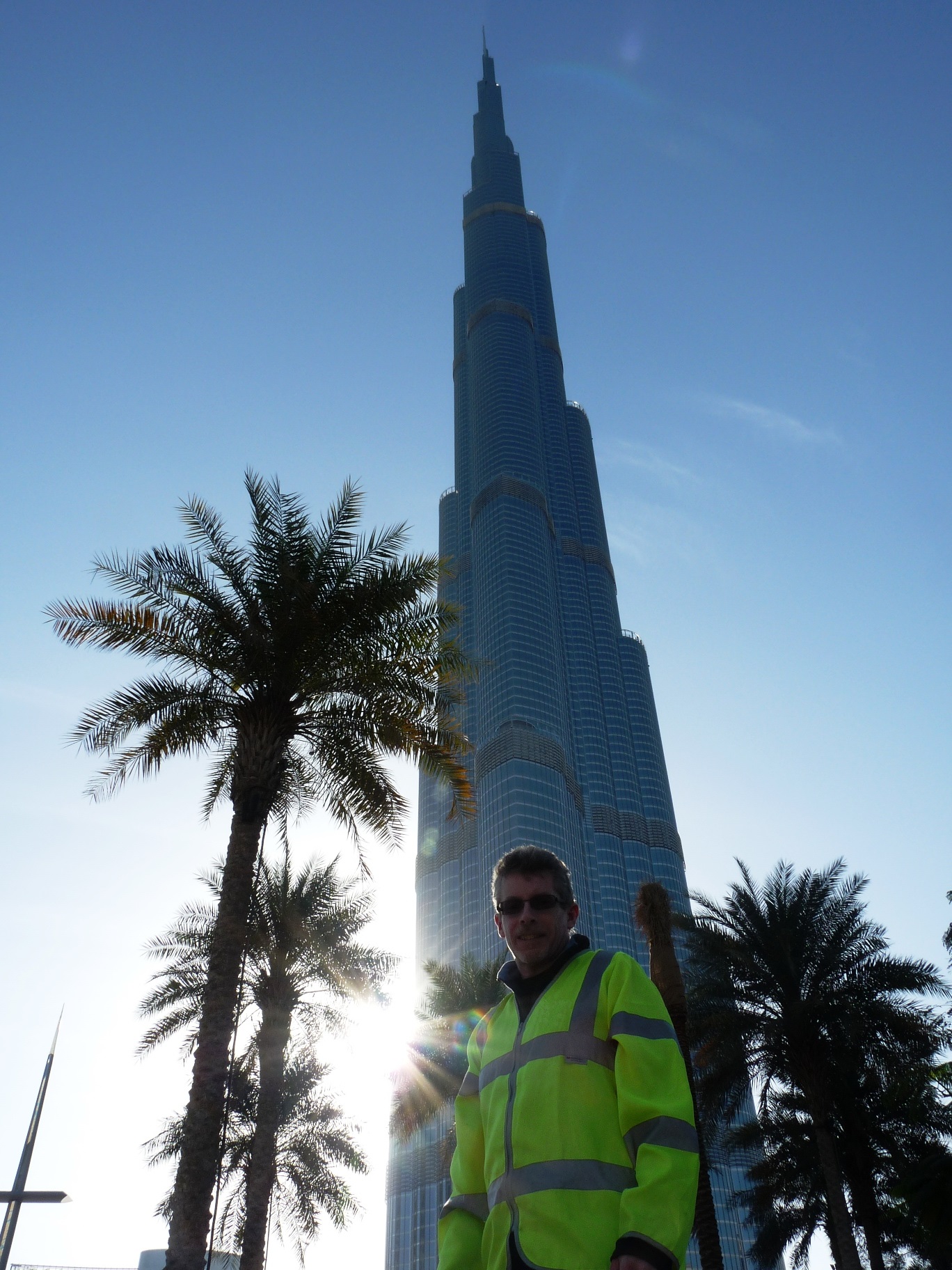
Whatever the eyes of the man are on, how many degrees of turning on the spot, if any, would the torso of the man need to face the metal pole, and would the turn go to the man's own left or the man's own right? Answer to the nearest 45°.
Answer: approximately 90° to the man's own right

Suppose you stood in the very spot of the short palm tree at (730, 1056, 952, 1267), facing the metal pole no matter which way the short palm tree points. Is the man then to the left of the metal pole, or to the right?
left

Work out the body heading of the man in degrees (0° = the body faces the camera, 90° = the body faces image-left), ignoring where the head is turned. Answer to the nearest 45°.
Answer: approximately 45°

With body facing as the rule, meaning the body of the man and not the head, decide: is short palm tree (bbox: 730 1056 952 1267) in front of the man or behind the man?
behind

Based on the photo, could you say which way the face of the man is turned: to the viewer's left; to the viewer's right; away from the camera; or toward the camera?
toward the camera

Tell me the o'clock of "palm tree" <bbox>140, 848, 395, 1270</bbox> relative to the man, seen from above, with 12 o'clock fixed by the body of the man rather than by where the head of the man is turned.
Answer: The palm tree is roughly at 4 o'clock from the man.
